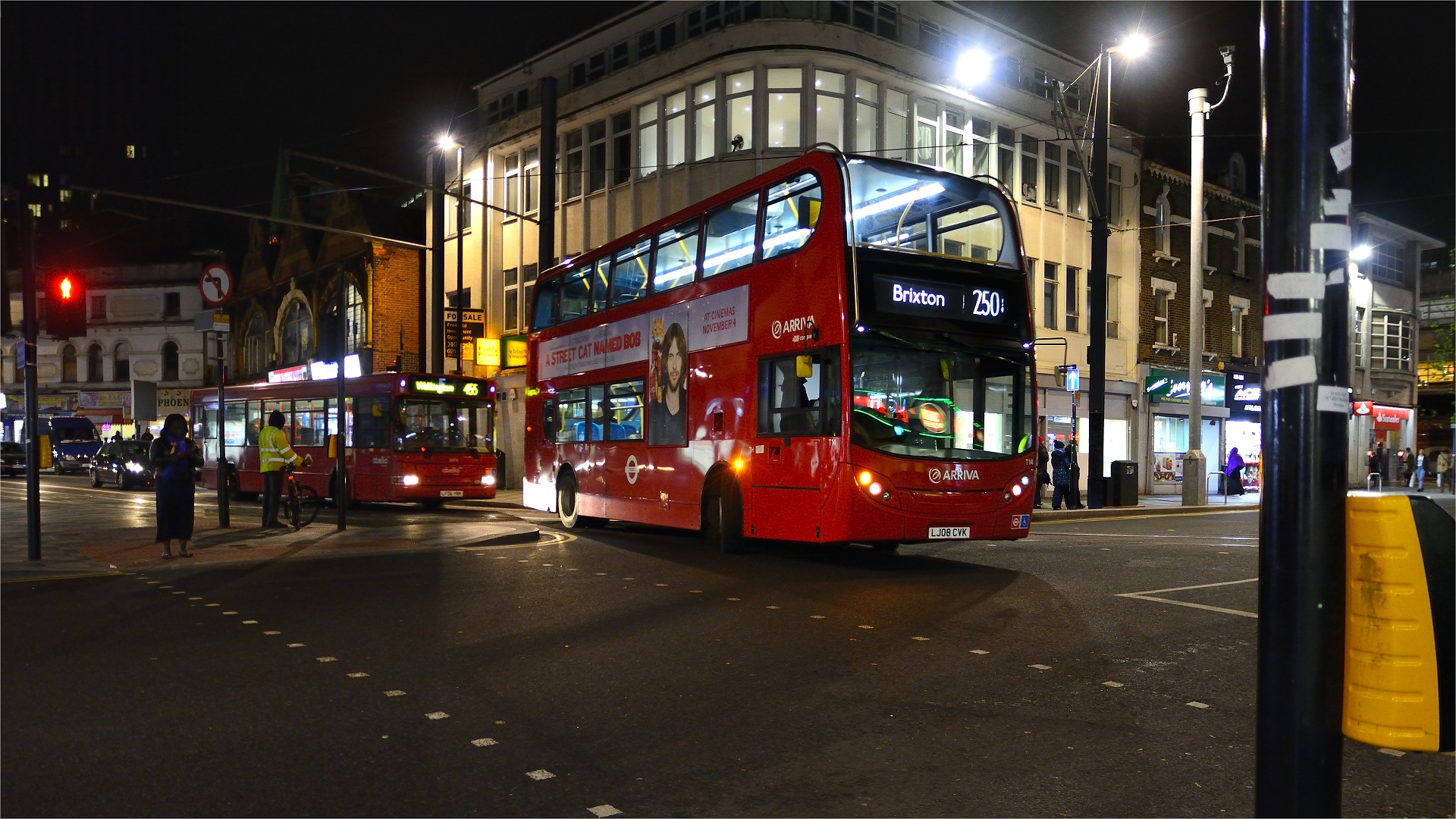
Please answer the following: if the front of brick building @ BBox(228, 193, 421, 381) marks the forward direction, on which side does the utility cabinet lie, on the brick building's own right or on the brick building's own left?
on the brick building's own left

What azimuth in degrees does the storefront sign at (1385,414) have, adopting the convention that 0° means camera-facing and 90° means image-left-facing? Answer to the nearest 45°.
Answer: approximately 45°

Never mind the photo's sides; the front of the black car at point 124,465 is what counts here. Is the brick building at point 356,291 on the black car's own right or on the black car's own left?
on the black car's own left

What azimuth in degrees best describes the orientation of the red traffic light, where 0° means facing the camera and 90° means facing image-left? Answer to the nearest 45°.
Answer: approximately 0°

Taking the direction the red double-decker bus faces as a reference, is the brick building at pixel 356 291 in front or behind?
behind

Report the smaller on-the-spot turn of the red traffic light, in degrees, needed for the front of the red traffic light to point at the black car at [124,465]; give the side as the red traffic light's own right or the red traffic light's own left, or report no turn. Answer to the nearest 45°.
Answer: approximately 180°
